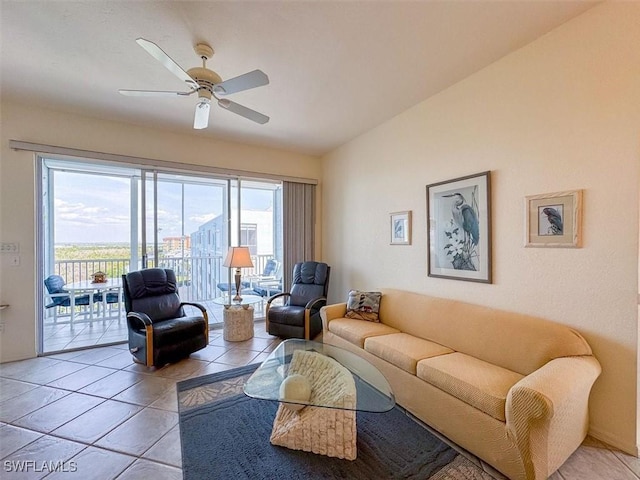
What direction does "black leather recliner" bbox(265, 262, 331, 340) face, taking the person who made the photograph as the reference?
facing the viewer and to the left of the viewer

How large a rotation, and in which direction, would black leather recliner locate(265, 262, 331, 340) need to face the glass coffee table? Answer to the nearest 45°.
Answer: approximately 45° to its left

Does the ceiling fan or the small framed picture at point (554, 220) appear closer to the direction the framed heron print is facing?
the ceiling fan

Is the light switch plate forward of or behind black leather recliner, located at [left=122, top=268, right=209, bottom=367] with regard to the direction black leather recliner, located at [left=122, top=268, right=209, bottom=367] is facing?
behind

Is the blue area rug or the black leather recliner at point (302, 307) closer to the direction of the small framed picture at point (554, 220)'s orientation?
the blue area rug

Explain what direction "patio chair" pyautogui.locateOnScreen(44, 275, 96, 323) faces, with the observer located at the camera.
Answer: facing to the right of the viewer

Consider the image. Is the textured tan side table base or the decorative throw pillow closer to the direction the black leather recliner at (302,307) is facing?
the textured tan side table base

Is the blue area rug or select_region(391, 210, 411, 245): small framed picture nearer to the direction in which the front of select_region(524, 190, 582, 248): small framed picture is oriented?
the blue area rug

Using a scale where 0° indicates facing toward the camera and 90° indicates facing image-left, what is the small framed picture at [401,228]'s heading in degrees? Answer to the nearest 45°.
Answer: approximately 45°

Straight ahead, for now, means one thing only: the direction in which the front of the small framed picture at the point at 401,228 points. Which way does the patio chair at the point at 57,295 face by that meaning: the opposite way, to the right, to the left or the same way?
the opposite way

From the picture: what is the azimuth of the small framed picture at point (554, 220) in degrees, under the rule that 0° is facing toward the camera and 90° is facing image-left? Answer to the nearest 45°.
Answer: approximately 45°

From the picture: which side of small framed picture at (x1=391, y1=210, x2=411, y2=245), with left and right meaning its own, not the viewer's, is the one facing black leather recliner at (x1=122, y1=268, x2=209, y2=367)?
front

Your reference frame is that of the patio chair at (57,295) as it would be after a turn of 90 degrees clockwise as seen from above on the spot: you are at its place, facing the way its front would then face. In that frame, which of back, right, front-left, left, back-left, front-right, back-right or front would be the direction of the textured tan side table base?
front-left

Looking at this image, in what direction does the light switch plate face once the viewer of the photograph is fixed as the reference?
facing the viewer

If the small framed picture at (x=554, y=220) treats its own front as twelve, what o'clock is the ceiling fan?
The ceiling fan is roughly at 12 o'clock from the small framed picture.
